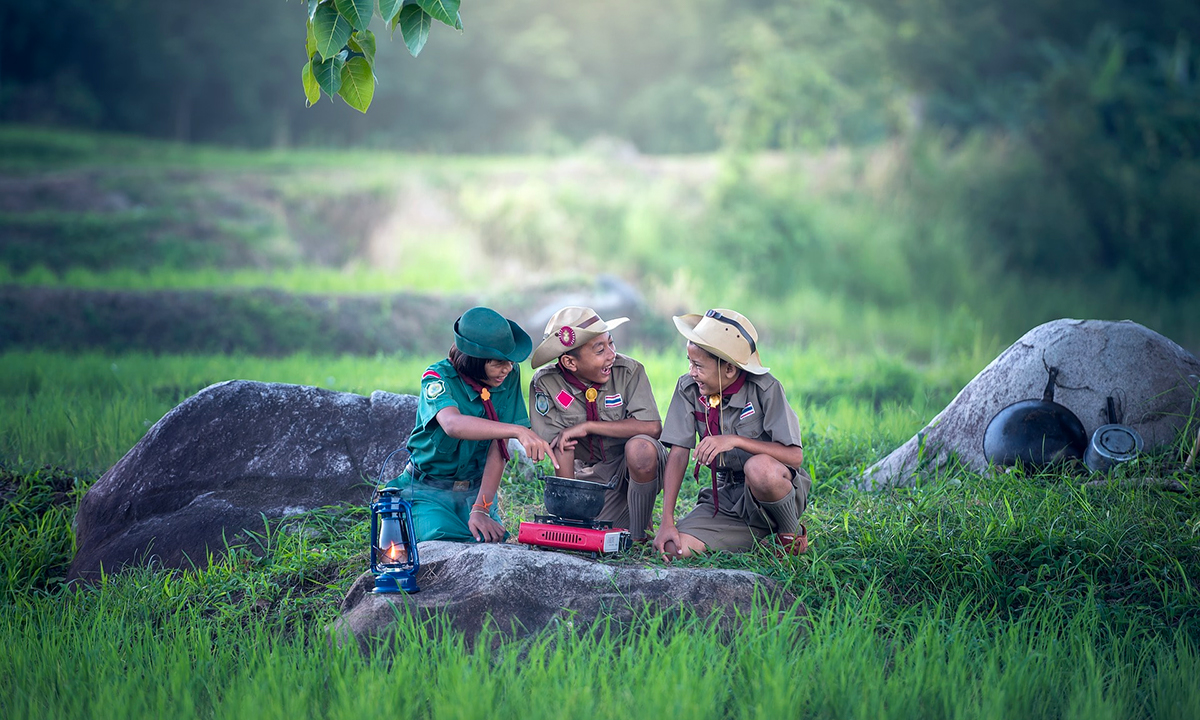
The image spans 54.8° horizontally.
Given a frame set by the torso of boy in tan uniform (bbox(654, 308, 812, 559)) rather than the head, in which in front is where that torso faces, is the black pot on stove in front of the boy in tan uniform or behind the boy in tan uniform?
in front

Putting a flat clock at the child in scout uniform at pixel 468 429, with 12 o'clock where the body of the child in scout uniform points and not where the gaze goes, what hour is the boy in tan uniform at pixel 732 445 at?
The boy in tan uniform is roughly at 11 o'clock from the child in scout uniform.

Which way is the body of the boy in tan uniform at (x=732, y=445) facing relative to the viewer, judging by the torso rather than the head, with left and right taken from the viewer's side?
facing the viewer and to the left of the viewer

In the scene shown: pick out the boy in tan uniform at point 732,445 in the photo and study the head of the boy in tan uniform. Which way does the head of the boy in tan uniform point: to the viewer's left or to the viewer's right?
to the viewer's left

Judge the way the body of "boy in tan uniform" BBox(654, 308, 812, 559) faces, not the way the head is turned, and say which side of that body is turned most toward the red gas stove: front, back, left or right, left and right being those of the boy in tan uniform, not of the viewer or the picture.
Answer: front

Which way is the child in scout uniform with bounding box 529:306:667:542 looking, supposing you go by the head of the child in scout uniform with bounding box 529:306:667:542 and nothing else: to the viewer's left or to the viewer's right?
to the viewer's right

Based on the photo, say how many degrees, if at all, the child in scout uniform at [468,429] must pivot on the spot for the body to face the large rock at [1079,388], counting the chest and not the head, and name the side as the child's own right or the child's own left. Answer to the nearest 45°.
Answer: approximately 45° to the child's own left

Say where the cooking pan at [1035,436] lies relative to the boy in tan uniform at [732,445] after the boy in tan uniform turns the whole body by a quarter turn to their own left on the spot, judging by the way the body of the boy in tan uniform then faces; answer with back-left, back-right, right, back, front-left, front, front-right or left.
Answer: left

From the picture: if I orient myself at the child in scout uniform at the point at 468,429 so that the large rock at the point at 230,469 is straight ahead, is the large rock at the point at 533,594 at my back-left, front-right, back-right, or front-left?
back-left

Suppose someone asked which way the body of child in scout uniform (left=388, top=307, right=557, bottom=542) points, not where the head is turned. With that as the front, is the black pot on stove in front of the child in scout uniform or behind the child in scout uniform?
in front

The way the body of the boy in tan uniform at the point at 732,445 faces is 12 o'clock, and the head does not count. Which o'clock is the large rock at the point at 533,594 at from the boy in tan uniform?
The large rock is roughly at 12 o'clock from the boy in tan uniform.

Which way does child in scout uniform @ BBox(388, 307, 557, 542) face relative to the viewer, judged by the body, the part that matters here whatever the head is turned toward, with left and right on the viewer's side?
facing the viewer and to the right of the viewer

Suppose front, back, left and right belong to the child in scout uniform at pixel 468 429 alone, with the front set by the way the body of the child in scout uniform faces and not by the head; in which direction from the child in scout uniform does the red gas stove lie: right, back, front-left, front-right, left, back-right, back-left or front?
front

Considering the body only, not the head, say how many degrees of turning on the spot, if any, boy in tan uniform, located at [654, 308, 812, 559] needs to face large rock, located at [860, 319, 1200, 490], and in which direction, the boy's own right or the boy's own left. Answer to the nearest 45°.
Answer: approximately 180°
